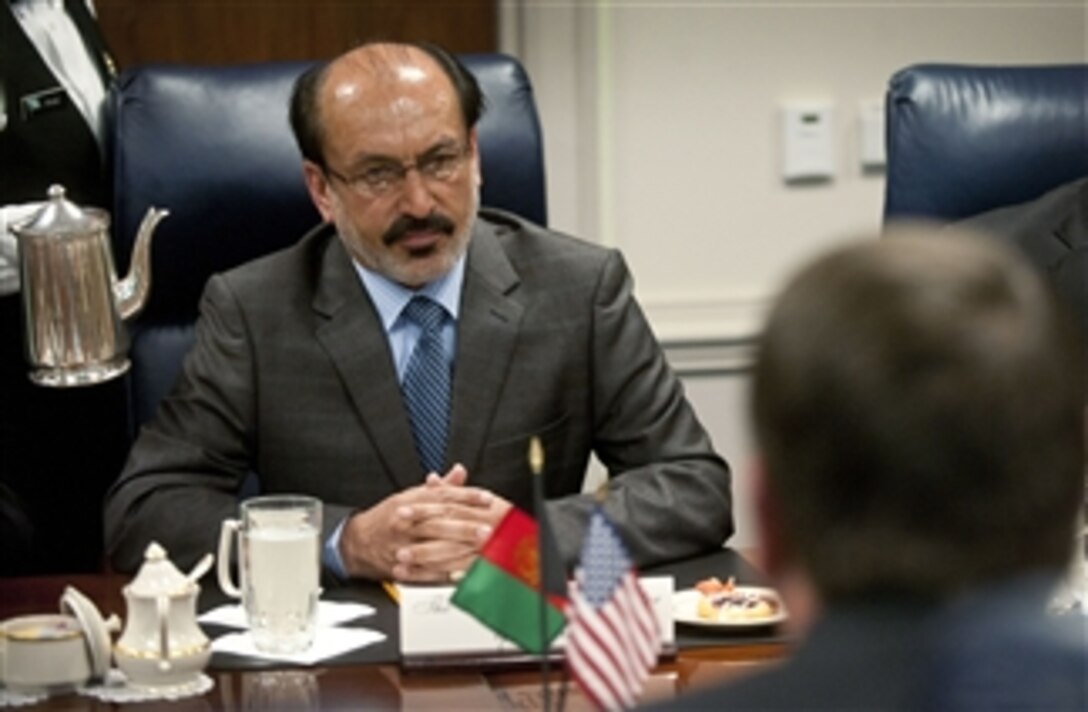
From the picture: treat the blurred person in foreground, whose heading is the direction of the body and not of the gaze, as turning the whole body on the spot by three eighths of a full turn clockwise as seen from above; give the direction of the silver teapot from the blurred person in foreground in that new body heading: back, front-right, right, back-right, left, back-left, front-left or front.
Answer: back

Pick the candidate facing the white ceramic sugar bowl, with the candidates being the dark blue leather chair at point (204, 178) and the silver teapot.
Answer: the dark blue leather chair

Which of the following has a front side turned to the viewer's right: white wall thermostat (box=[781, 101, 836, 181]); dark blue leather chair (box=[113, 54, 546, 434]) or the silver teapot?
the silver teapot

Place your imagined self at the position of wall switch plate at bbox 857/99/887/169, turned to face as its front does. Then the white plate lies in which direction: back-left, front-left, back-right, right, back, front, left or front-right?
front

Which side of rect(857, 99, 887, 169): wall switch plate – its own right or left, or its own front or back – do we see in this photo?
front

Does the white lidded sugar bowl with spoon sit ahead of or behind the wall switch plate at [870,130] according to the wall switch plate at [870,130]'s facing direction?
ahead

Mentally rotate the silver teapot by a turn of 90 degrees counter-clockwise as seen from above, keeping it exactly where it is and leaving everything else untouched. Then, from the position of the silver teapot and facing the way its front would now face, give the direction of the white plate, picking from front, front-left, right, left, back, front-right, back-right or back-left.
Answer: back-right

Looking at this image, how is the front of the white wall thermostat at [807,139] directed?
toward the camera

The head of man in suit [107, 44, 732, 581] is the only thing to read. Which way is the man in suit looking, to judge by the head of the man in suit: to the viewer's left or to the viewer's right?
to the viewer's right

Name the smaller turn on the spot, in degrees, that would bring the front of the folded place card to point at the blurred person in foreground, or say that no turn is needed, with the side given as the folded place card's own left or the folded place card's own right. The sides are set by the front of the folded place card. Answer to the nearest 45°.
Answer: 0° — it already faces them

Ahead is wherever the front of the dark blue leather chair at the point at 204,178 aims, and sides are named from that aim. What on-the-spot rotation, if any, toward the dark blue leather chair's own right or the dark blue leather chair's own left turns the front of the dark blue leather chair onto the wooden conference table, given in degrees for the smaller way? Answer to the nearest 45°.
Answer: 0° — it already faces it

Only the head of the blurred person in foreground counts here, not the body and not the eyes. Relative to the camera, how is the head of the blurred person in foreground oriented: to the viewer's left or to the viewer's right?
to the viewer's left

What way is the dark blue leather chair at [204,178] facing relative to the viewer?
toward the camera

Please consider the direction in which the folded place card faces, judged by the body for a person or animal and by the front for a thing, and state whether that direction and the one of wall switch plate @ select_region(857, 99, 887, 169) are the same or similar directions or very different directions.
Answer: same or similar directions

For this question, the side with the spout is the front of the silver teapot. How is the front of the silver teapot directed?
to the viewer's right

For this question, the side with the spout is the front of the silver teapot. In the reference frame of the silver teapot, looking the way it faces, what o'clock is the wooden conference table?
The wooden conference table is roughly at 2 o'clock from the silver teapot.

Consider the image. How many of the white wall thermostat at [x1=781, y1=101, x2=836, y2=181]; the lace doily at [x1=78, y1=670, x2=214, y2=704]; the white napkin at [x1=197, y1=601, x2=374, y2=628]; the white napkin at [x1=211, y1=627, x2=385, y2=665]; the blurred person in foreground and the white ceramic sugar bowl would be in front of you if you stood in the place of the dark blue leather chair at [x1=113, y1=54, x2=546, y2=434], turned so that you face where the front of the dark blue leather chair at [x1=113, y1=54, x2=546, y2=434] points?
5

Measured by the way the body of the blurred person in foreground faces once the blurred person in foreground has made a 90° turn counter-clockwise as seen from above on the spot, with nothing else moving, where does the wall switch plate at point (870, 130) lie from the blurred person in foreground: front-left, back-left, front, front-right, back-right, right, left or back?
right
